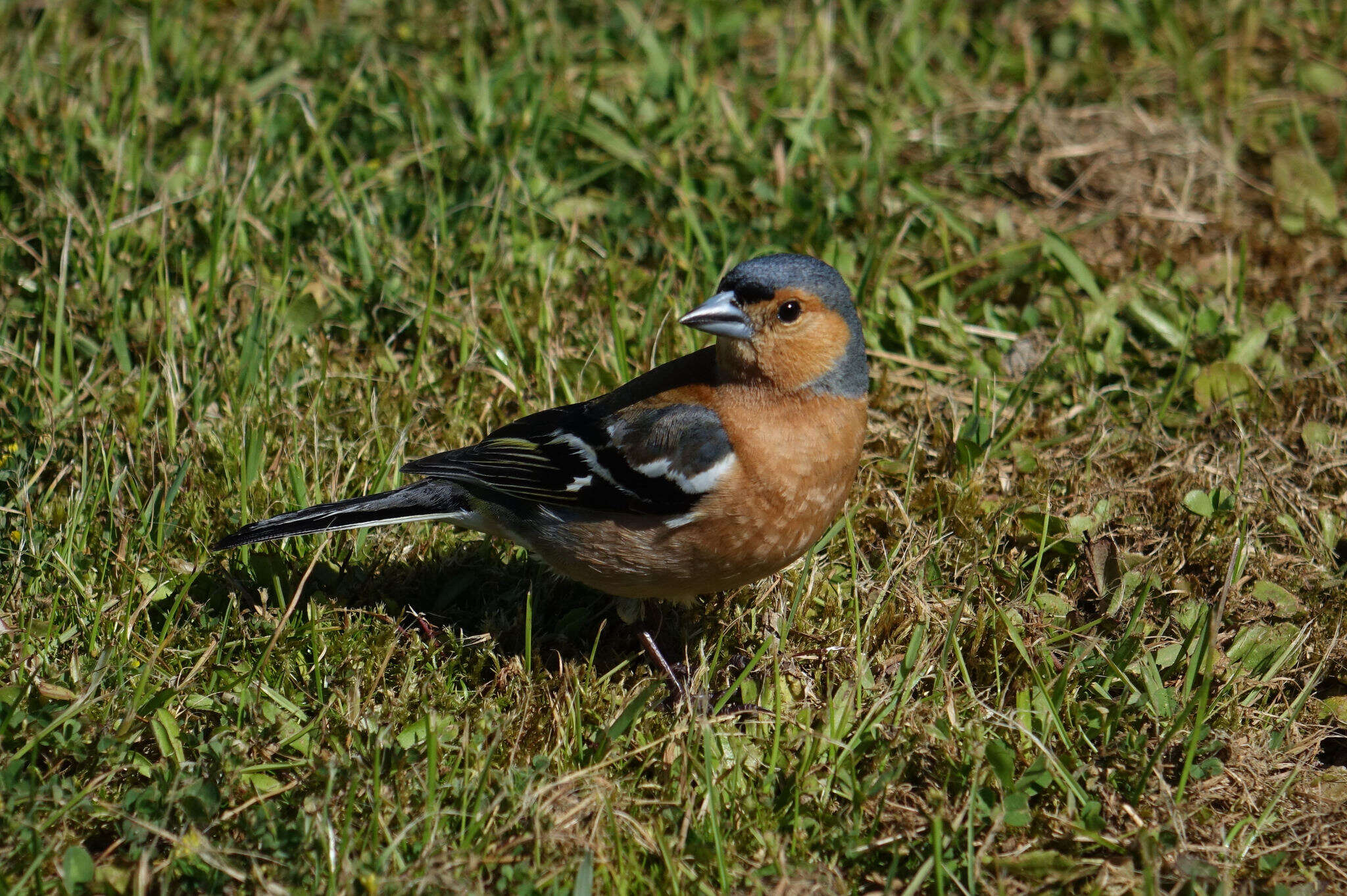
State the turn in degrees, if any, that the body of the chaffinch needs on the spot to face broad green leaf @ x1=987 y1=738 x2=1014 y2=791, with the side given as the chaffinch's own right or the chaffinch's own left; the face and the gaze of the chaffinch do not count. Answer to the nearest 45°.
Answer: approximately 45° to the chaffinch's own right

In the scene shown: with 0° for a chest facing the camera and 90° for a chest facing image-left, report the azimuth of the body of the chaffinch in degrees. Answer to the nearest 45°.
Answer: approximately 270°

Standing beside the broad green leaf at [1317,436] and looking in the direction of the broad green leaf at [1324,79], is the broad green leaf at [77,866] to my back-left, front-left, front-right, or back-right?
back-left

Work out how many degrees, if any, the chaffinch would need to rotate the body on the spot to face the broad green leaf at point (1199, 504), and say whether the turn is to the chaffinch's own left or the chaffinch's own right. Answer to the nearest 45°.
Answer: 0° — it already faces it

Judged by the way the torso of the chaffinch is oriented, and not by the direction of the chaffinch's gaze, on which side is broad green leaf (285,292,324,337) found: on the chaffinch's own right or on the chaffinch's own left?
on the chaffinch's own left
